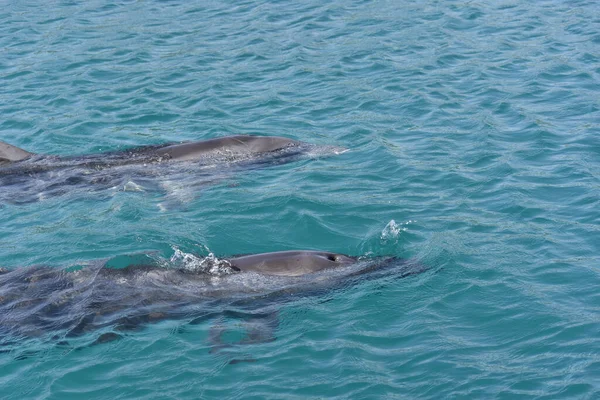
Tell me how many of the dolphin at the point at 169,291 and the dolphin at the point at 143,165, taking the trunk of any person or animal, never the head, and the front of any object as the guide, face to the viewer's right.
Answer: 2

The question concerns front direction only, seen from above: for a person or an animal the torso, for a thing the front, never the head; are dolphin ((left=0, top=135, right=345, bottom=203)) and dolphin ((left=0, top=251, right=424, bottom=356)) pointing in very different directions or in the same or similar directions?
same or similar directions

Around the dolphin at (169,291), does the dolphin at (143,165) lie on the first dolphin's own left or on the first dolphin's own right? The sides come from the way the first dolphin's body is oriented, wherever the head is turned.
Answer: on the first dolphin's own left

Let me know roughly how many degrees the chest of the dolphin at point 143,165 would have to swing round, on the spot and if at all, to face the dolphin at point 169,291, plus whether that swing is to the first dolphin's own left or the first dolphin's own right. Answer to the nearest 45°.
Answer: approximately 90° to the first dolphin's own right

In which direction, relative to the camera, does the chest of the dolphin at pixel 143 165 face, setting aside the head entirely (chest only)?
to the viewer's right

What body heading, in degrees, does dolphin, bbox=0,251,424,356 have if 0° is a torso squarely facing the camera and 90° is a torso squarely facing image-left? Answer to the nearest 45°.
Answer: approximately 270°
